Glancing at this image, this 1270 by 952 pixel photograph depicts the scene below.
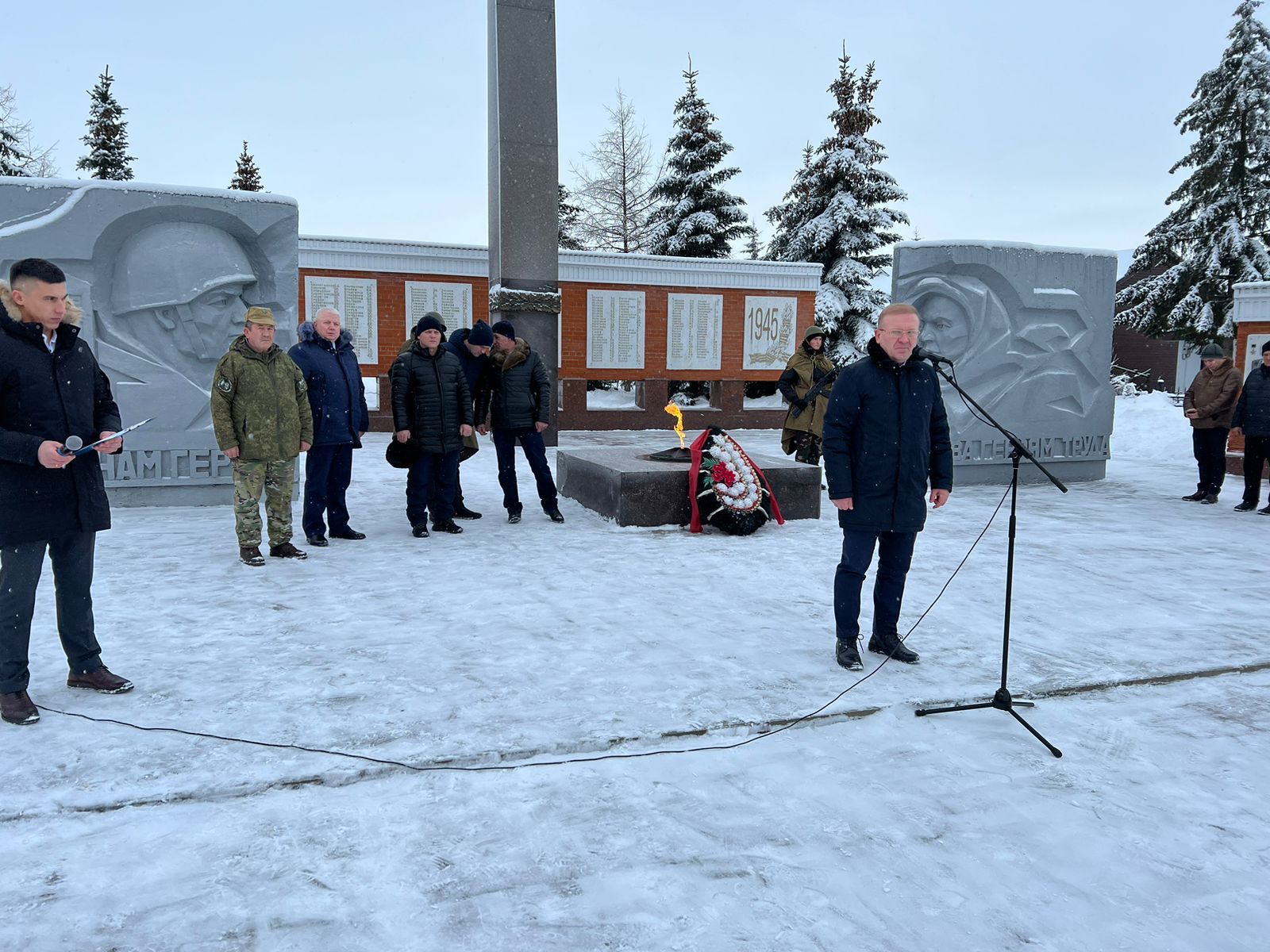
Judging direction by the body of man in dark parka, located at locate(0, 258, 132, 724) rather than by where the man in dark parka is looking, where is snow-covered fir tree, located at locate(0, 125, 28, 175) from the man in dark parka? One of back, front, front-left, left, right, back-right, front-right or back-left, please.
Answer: back-left

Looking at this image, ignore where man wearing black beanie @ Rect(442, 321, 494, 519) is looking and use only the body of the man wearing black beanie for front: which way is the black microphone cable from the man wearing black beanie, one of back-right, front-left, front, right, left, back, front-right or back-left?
front-right

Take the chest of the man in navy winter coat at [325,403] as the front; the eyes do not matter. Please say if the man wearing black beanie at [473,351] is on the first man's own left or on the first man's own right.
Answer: on the first man's own left

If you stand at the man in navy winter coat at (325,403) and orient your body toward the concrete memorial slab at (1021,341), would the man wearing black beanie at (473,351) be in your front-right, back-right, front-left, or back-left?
front-left

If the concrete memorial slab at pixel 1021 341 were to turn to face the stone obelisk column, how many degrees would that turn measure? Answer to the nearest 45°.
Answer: approximately 90° to its right

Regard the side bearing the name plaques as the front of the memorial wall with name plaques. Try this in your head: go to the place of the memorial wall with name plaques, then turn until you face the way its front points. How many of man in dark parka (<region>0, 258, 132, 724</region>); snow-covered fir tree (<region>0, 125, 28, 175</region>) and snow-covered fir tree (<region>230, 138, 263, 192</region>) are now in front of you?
1

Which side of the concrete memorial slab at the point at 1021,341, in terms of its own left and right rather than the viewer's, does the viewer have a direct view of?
front

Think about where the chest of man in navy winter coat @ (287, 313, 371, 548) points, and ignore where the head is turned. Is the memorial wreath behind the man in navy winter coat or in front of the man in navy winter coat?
in front

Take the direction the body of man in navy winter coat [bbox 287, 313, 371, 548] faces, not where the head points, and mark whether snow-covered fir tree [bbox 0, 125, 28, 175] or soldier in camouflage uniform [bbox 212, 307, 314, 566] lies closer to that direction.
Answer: the soldier in camouflage uniform

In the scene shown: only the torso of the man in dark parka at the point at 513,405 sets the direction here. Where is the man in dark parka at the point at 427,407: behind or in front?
in front

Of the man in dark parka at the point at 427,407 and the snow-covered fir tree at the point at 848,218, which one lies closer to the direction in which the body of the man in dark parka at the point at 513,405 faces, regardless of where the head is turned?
the man in dark parka

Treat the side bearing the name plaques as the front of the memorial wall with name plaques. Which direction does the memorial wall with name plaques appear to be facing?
toward the camera

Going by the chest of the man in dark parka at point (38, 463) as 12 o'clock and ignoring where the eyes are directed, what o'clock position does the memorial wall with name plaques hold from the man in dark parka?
The memorial wall with name plaques is roughly at 9 o'clock from the man in dark parka.

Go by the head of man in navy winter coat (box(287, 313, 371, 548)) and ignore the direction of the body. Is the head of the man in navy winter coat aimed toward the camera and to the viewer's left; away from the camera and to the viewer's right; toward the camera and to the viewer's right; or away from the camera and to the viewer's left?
toward the camera and to the viewer's right

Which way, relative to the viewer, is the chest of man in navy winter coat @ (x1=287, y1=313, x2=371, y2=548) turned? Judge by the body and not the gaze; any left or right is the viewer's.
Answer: facing the viewer and to the right of the viewer

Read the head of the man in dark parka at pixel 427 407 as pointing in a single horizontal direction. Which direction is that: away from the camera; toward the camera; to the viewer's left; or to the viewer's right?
toward the camera

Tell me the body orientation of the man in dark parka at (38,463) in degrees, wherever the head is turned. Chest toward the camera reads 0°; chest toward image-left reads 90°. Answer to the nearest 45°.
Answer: approximately 315°

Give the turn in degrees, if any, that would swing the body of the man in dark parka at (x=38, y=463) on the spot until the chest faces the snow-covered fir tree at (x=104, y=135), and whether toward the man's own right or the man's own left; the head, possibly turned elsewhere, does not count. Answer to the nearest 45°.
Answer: approximately 135° to the man's own left

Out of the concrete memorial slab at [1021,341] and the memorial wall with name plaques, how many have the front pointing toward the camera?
2

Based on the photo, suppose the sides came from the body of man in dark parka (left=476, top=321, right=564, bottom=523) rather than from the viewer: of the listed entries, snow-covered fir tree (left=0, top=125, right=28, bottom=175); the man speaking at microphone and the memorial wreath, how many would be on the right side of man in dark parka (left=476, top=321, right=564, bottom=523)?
1

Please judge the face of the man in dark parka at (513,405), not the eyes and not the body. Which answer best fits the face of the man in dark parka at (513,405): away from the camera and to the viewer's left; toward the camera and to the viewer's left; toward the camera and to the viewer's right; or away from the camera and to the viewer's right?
toward the camera and to the viewer's left

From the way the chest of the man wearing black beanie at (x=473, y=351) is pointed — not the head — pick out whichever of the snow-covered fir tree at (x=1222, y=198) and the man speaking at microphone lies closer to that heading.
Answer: the man speaking at microphone
